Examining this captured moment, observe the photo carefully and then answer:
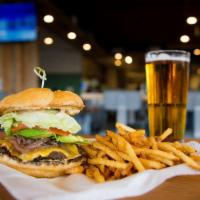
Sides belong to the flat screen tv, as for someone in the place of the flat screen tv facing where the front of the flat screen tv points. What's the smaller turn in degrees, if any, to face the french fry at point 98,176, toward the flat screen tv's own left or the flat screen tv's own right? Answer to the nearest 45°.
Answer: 0° — it already faces it

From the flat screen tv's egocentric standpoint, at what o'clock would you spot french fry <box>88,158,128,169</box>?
The french fry is roughly at 12 o'clock from the flat screen tv.

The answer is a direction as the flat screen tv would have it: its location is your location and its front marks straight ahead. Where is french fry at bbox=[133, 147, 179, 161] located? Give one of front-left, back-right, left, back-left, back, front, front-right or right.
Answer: front

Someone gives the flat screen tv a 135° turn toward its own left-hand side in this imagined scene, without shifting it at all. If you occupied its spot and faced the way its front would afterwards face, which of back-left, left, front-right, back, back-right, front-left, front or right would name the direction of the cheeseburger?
back-right

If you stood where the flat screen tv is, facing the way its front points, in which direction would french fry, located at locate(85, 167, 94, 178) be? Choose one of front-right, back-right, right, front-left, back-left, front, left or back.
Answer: front

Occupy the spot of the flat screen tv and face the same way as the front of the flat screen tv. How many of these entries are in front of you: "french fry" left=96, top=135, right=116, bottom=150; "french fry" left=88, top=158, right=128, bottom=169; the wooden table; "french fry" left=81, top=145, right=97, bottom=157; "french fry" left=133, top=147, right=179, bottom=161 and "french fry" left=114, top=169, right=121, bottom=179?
6

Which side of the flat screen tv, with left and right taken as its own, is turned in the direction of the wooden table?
front

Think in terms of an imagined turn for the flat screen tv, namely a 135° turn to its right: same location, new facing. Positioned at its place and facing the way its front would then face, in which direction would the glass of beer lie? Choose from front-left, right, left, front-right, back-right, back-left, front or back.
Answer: back-left

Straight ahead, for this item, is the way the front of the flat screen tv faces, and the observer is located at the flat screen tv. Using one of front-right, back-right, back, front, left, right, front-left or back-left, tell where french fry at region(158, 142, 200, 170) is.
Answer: front

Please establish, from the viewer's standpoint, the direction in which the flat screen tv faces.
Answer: facing the viewer

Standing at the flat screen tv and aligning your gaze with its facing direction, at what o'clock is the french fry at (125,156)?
The french fry is roughly at 12 o'clock from the flat screen tv.

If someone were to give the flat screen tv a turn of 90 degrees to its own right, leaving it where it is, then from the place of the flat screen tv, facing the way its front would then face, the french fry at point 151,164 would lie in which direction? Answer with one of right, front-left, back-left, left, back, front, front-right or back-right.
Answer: left

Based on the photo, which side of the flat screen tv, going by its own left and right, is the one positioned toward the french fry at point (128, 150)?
front

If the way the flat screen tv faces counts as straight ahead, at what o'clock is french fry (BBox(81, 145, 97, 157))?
The french fry is roughly at 12 o'clock from the flat screen tv.

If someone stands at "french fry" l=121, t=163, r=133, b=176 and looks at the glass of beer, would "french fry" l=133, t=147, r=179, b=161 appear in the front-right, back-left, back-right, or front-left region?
front-right

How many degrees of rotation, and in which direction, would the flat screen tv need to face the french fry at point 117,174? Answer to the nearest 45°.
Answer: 0° — it already faces it

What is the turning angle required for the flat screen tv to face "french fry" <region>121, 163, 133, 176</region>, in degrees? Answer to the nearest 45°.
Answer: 0° — it already faces it

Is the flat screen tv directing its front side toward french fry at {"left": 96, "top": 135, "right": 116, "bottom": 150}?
yes
